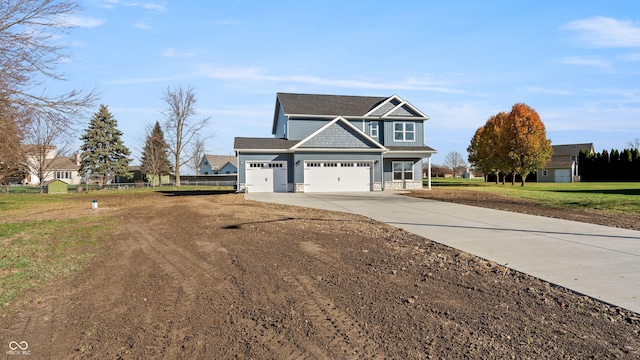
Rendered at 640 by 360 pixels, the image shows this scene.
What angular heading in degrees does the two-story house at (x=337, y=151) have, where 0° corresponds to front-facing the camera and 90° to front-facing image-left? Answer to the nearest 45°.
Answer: approximately 0°

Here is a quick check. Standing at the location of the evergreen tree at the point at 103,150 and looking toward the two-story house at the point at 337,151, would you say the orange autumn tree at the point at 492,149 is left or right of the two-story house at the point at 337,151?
left

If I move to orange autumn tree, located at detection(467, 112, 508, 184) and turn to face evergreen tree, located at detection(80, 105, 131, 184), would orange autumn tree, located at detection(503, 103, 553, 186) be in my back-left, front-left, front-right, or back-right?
back-left

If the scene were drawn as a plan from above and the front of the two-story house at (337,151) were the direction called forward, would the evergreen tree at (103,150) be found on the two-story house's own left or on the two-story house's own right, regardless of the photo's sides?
on the two-story house's own right

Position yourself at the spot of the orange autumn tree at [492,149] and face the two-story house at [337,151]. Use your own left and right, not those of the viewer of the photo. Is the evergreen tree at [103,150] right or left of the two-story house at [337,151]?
right

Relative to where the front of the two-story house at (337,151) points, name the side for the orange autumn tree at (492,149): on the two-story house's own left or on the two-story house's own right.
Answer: on the two-story house's own left

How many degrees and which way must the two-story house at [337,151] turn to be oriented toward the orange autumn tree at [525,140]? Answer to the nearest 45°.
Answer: approximately 135° to its left
